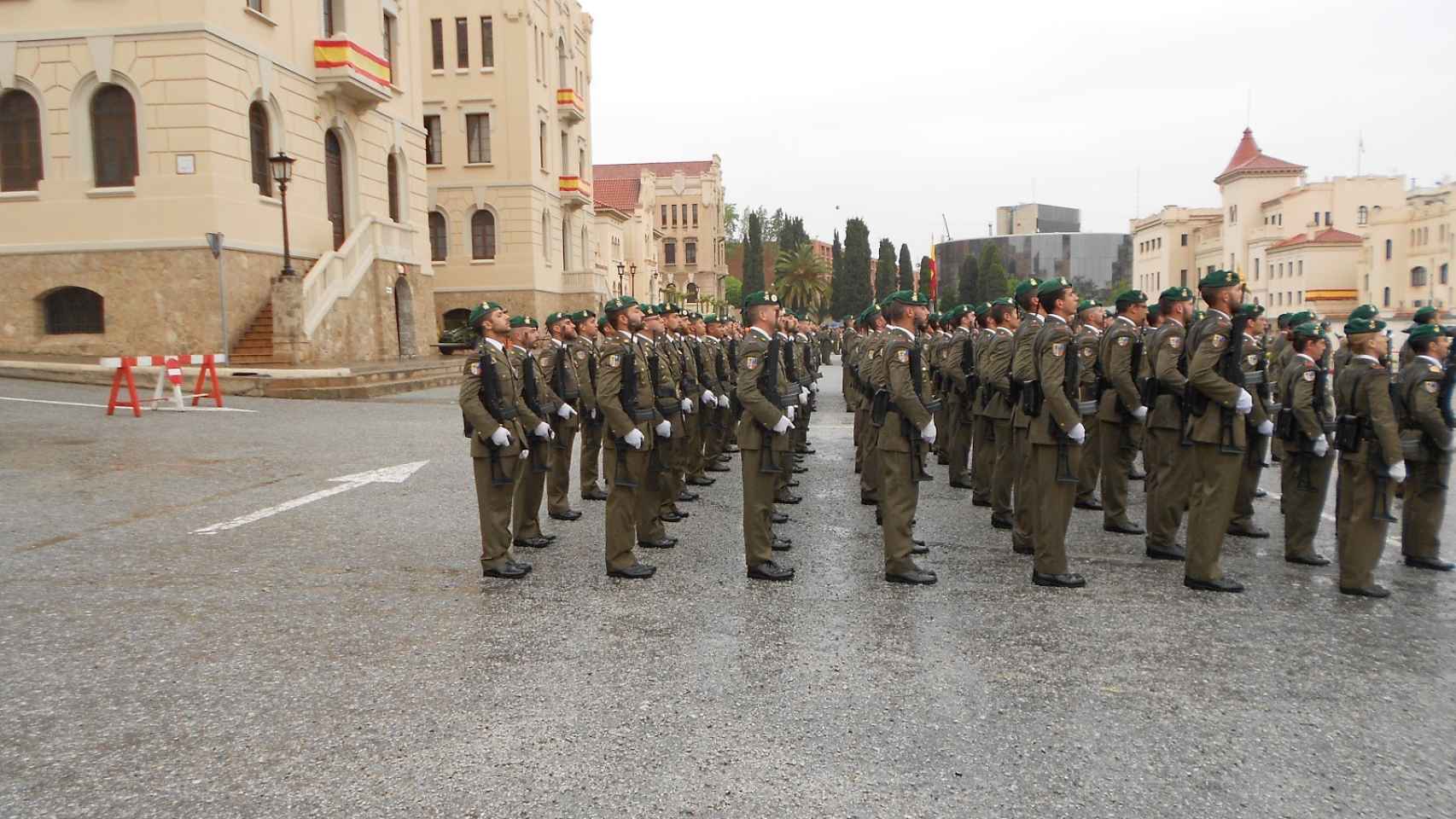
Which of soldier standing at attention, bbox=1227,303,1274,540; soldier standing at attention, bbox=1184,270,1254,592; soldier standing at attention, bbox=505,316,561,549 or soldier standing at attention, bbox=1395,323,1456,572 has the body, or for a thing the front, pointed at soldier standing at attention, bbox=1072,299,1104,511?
soldier standing at attention, bbox=505,316,561,549

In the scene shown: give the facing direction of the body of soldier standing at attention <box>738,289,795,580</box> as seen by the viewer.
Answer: to the viewer's right

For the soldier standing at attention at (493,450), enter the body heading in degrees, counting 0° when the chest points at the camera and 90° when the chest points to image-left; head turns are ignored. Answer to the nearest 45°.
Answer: approximately 270°

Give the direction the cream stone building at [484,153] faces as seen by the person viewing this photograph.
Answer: facing to the right of the viewer

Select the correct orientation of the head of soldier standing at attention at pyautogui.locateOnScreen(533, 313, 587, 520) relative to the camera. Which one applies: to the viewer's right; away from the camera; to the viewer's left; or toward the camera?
to the viewer's right
